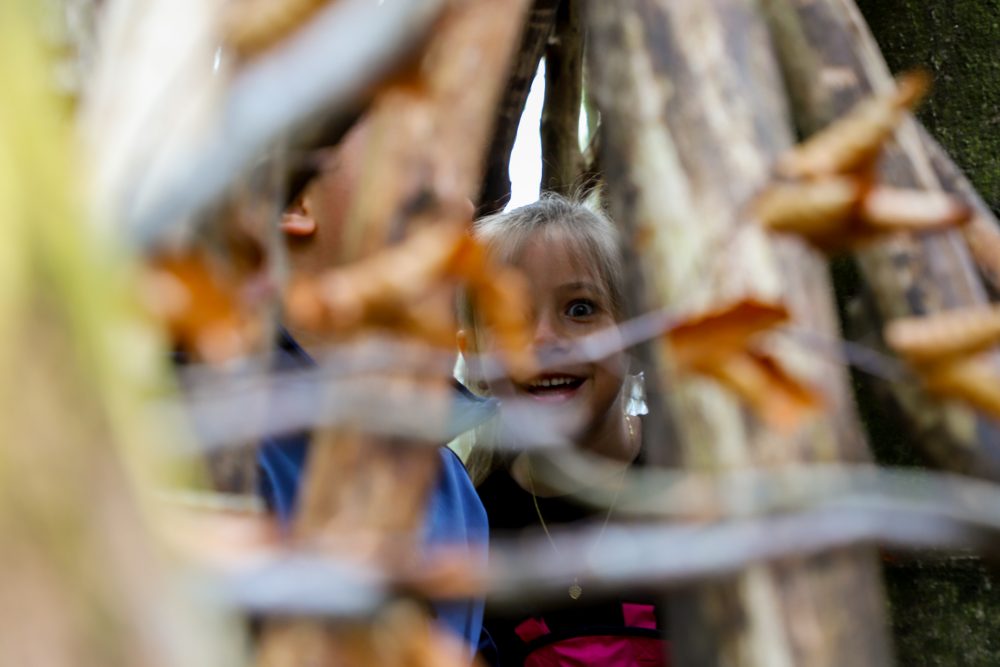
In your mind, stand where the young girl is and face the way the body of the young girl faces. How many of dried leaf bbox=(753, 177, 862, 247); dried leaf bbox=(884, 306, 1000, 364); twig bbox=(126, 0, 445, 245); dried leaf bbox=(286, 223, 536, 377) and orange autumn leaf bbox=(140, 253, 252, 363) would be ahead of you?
5

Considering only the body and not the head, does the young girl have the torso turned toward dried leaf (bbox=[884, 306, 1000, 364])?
yes

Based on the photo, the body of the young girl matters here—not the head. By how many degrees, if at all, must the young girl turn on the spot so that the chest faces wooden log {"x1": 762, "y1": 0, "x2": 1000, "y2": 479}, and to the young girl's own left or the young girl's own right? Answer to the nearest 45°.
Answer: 0° — they already face it

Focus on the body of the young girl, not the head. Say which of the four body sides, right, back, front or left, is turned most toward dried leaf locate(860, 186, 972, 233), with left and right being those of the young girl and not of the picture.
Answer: front

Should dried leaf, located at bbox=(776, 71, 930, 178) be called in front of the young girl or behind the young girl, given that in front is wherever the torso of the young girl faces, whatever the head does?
in front

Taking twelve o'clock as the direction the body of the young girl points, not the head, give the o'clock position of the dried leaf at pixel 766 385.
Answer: The dried leaf is roughly at 12 o'clock from the young girl.

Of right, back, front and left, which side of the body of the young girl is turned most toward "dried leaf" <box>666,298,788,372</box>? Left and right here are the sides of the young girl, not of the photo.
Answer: front

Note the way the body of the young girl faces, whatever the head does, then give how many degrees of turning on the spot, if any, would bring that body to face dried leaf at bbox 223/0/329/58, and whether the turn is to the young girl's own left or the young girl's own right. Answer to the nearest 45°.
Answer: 0° — they already face it

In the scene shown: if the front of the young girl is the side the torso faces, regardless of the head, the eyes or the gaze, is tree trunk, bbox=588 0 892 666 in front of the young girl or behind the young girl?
in front

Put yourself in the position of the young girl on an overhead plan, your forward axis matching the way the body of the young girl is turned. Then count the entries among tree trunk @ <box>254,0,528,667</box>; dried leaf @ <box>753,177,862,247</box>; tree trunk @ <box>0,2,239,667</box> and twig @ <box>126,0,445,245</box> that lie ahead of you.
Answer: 4

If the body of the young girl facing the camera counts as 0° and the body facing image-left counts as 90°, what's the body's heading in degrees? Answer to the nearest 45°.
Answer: approximately 0°

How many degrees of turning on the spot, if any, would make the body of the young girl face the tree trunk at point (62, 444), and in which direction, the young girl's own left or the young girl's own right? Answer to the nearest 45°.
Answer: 0° — they already face it

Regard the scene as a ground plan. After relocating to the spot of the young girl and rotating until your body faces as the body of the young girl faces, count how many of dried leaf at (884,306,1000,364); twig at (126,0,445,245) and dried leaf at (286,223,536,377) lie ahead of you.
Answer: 3
